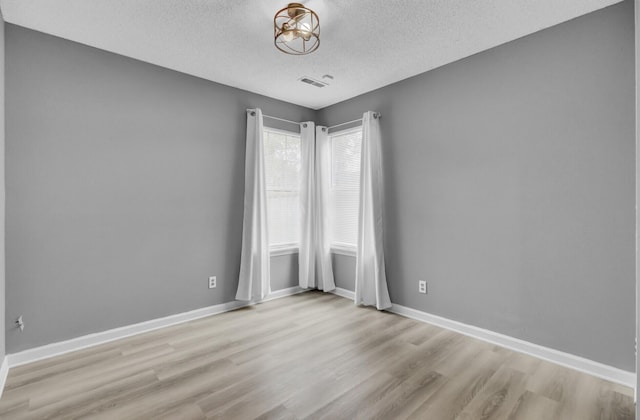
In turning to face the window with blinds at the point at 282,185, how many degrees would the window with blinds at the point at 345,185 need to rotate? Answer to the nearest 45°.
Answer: approximately 45° to its right

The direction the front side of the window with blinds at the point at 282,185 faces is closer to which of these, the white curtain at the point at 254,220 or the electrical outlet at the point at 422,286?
the electrical outlet

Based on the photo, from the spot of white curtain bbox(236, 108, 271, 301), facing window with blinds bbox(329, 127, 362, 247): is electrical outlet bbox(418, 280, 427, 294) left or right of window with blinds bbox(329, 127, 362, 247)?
right

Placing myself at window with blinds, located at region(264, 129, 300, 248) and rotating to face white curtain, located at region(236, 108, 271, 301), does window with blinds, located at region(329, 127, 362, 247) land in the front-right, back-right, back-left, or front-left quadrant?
back-left

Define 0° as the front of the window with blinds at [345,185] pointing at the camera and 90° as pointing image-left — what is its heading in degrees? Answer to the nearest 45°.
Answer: approximately 45°

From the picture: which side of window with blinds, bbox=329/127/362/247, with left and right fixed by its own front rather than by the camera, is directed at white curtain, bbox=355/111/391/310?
left

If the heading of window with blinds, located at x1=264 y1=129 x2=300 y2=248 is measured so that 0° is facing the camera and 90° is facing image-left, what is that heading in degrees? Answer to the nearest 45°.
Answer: approximately 315°

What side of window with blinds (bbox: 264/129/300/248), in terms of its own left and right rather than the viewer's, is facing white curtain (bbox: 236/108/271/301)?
right

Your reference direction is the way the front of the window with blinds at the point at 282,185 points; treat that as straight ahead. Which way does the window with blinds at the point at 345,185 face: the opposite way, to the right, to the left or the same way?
to the right
